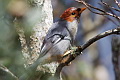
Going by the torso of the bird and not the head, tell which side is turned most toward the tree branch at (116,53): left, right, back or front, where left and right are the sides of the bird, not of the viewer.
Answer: front

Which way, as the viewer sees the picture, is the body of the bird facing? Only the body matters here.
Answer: to the viewer's right
